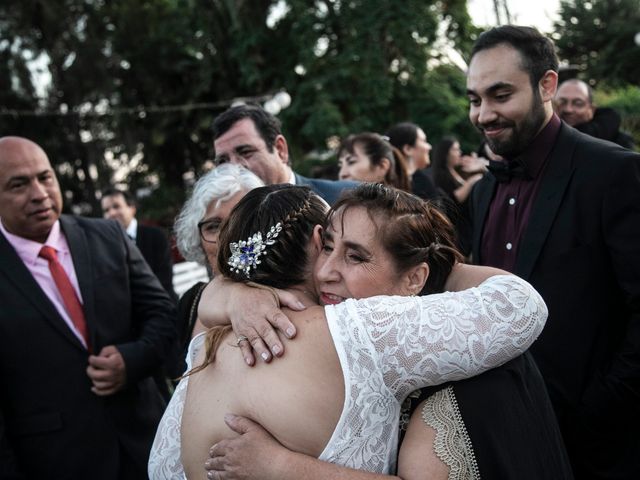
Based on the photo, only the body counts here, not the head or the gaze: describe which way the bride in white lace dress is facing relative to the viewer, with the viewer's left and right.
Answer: facing away from the viewer and to the right of the viewer

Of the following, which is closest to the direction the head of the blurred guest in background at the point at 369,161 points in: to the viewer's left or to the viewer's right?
to the viewer's left

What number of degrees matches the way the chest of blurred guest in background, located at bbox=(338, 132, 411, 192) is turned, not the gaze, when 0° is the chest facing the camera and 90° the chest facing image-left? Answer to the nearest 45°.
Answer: approximately 45°

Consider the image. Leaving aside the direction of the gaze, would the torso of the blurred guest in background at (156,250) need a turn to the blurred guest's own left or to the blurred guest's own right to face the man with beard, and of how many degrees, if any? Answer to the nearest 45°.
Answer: approximately 45° to the blurred guest's own left

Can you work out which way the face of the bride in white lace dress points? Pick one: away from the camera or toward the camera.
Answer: away from the camera

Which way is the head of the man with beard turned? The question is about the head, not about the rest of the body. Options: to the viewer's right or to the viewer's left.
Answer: to the viewer's left

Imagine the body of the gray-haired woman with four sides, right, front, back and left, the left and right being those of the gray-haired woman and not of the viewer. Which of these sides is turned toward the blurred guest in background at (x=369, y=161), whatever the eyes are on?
left
